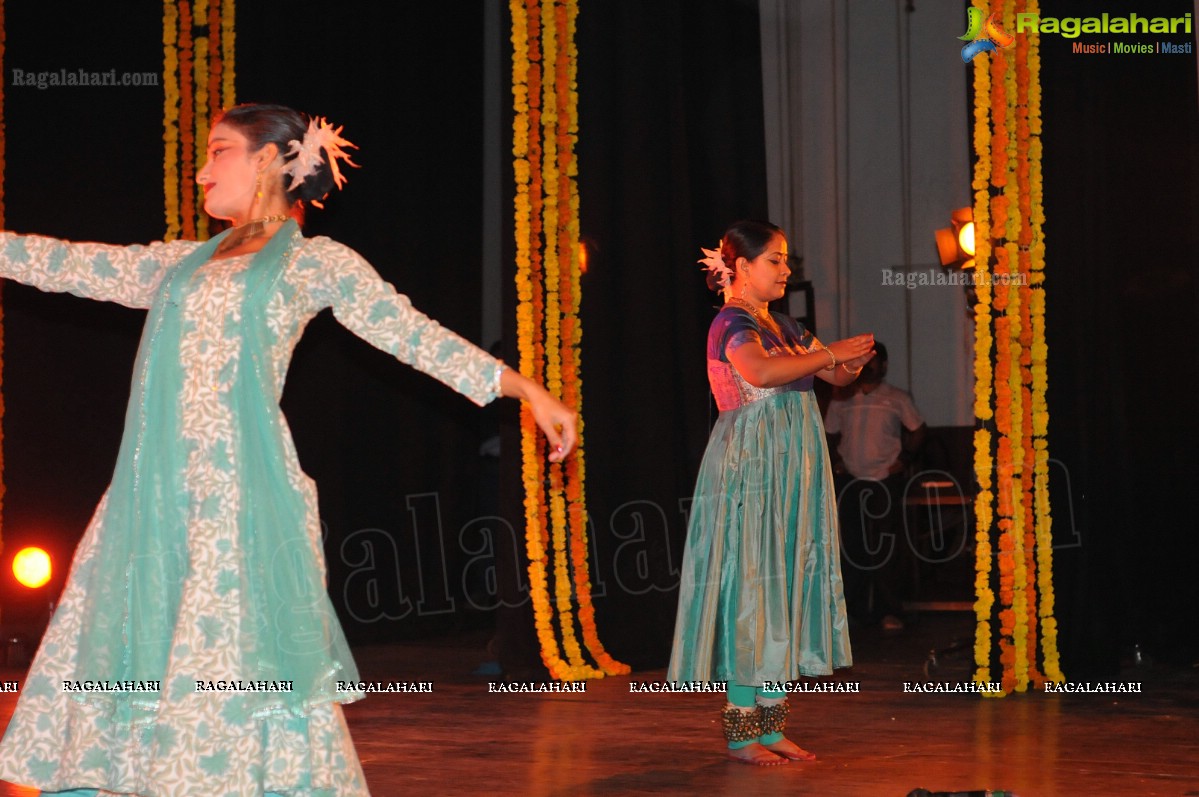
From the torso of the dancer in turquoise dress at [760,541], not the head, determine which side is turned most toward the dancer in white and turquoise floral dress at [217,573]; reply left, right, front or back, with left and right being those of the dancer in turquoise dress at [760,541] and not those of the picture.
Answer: right

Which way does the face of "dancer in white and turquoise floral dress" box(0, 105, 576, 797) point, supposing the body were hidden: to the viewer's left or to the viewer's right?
to the viewer's left

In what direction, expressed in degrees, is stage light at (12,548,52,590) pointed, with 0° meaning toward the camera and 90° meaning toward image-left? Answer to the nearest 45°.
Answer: approximately 0°

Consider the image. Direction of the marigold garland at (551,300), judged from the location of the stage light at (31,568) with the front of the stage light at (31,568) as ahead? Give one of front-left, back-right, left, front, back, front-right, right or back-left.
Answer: front-left

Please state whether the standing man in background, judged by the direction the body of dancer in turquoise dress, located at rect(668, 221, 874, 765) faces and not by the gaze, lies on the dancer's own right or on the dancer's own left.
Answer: on the dancer's own left

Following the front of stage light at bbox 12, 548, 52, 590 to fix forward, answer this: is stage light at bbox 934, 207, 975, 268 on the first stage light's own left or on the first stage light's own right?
on the first stage light's own left

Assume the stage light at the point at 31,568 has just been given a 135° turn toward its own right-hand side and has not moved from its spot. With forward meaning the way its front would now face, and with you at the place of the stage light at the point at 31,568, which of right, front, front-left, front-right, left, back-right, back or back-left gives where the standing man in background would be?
back-right

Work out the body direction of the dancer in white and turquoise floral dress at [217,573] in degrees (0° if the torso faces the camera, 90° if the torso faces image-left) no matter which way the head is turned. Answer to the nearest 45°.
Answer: approximately 0°
